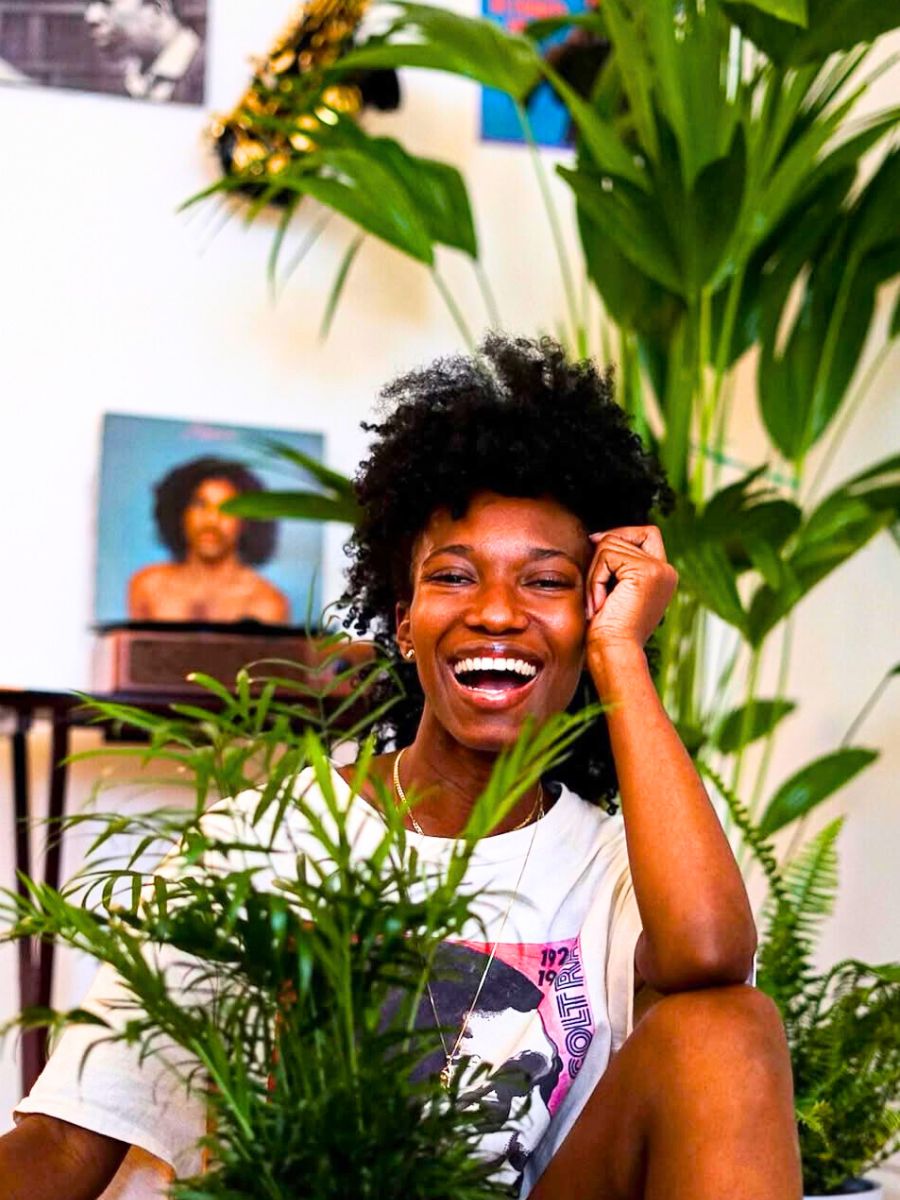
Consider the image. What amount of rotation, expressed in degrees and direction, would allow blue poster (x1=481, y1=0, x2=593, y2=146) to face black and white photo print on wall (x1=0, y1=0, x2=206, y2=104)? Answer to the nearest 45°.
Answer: approximately 90° to its right

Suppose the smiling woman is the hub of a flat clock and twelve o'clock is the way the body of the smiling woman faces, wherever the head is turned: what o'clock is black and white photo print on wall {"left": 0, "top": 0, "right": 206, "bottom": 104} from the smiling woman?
The black and white photo print on wall is roughly at 5 o'clock from the smiling woman.

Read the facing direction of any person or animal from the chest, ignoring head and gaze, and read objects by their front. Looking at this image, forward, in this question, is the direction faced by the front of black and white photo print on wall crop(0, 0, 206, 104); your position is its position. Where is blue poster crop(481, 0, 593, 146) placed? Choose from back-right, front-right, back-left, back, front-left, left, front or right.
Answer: left

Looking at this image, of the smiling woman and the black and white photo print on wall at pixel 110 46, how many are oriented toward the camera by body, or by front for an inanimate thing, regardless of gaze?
2

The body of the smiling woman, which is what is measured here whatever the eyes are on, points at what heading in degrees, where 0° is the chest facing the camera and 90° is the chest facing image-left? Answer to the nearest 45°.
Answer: approximately 0°

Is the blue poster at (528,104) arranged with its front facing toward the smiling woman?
yes

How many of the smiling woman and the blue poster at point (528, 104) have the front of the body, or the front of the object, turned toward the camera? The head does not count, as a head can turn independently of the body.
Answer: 2
